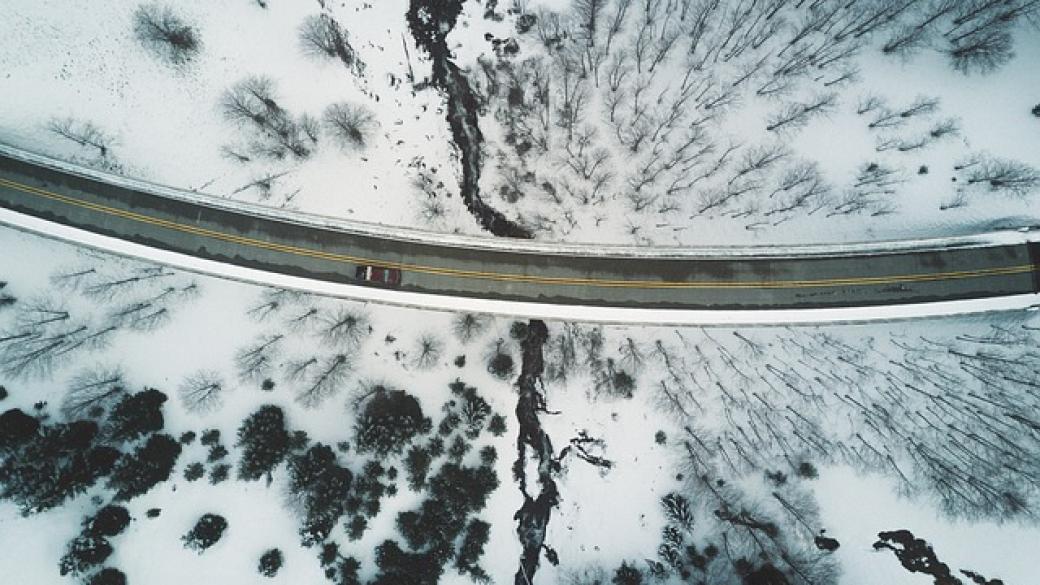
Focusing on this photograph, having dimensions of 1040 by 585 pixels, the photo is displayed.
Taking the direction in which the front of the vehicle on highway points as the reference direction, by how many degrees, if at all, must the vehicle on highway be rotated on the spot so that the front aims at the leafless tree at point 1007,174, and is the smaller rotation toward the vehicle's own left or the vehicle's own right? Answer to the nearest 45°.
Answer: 0° — it already faces it

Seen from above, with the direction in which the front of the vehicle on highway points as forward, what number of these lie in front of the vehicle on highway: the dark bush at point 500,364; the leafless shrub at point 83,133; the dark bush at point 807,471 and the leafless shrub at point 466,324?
3

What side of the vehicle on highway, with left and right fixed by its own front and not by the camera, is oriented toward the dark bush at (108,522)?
back

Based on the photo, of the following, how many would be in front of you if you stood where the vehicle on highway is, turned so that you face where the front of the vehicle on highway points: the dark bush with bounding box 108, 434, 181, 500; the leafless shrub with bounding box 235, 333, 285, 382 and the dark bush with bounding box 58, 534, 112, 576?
0

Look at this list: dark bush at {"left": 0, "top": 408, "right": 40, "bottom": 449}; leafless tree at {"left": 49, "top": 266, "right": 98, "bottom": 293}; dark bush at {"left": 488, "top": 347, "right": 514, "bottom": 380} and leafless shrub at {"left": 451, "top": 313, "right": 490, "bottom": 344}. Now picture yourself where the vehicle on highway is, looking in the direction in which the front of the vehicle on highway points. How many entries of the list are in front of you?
2

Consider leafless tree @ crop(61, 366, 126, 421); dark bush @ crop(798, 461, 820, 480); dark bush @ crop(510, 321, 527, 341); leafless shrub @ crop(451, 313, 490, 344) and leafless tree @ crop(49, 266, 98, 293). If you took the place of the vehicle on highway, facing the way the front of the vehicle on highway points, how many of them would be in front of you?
3

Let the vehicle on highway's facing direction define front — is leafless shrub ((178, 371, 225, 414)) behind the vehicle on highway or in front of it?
behind

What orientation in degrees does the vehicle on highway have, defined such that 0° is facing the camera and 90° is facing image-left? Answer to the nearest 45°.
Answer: approximately 270°

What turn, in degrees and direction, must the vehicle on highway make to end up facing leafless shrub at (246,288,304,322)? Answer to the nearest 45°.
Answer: approximately 180°

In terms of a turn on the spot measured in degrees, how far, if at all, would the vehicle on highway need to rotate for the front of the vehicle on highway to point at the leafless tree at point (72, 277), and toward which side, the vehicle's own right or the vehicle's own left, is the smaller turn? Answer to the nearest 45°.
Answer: approximately 180°

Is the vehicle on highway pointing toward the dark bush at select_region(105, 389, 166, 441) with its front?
no

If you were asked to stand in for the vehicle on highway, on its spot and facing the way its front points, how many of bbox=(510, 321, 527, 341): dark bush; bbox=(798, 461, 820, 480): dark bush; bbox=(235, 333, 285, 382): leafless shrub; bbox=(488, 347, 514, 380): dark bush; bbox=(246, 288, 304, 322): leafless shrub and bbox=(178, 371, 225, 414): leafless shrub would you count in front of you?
3

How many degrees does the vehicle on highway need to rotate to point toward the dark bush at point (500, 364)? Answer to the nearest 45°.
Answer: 0° — it already faces it

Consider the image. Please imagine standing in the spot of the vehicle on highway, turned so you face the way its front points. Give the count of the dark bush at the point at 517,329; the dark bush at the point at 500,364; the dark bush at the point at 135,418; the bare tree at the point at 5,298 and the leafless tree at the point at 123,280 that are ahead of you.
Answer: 2

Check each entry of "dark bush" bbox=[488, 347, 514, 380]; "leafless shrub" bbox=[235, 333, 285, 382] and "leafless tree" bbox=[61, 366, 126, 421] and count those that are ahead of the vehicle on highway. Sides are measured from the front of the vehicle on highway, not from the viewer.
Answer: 1

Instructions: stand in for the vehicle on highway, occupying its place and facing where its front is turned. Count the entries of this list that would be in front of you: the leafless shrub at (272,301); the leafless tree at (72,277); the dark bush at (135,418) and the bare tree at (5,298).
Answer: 0
